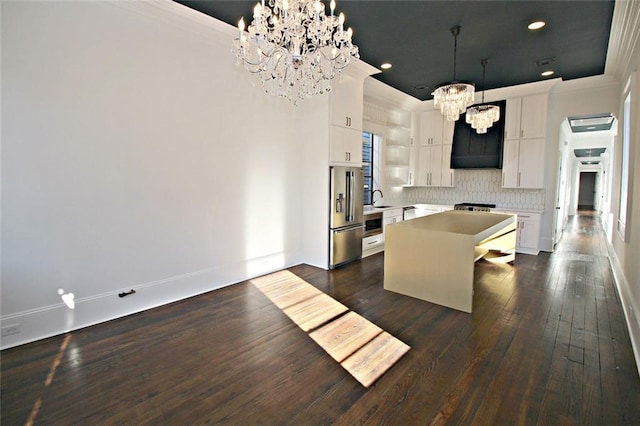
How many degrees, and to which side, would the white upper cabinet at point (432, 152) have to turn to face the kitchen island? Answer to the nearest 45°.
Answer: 0° — it already faces it

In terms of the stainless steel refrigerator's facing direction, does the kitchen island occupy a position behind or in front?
in front

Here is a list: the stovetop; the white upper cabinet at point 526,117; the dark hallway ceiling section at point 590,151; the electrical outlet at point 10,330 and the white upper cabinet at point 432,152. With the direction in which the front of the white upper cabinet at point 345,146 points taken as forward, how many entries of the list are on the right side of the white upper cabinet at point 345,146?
1

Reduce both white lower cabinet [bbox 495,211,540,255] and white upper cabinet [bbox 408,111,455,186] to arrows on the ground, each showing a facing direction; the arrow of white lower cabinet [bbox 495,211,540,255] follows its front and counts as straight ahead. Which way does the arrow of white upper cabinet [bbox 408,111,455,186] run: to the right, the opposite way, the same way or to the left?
the same way

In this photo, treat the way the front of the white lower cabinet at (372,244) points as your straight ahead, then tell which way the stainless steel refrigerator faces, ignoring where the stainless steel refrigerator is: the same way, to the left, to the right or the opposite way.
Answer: the same way

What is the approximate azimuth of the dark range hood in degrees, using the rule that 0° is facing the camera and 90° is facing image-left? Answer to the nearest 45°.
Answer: approximately 0°

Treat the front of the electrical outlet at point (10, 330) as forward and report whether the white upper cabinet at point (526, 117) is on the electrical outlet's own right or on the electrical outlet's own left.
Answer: on the electrical outlet's own left

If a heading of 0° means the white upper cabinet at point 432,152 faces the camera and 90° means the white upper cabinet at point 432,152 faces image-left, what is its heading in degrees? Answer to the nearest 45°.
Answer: approximately 0°

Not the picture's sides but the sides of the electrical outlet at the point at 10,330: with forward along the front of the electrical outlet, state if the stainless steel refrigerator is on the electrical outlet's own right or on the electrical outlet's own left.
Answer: on the electrical outlet's own left

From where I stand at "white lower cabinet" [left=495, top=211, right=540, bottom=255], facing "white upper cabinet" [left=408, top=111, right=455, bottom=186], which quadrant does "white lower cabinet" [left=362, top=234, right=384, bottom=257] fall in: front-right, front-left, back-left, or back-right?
front-left

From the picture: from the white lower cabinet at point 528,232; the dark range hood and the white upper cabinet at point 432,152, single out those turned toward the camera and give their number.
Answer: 3

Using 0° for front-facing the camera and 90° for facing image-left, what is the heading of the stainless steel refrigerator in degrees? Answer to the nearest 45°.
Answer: approximately 315°

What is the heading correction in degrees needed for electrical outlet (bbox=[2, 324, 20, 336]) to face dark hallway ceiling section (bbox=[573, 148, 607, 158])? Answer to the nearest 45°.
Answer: approximately 90° to its left

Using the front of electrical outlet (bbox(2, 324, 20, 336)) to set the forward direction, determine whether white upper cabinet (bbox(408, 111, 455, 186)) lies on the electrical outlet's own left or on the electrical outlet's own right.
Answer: on the electrical outlet's own left

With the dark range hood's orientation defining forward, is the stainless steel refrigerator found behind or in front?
in front
